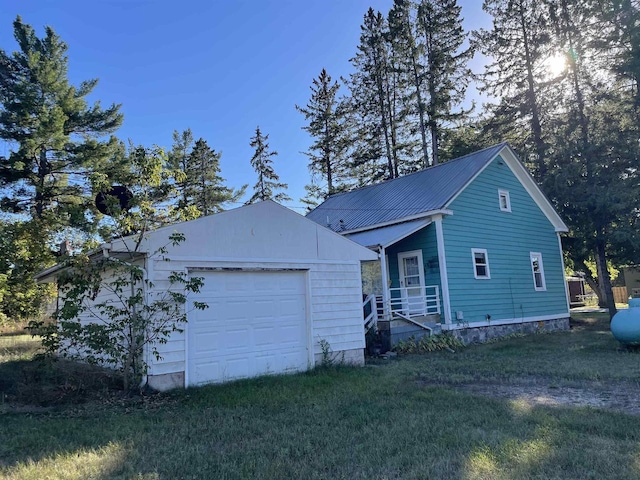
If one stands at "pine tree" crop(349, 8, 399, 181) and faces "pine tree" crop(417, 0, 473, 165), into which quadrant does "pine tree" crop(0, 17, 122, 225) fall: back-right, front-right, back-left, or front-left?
back-right

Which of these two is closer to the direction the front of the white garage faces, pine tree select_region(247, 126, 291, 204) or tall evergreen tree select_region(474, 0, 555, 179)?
the tall evergreen tree

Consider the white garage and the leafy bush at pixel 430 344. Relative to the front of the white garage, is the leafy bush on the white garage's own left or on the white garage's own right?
on the white garage's own left

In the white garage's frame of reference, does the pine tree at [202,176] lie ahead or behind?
behind

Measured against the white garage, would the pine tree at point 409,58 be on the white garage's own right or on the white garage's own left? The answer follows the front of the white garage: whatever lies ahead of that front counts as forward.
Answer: on the white garage's own left

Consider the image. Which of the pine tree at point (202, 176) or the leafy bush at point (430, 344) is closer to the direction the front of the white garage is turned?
the leafy bush

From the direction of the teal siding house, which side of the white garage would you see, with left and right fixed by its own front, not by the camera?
left

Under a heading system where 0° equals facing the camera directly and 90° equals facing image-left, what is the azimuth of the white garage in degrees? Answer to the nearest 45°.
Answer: approximately 315°

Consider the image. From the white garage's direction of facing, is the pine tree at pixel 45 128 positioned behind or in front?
behind

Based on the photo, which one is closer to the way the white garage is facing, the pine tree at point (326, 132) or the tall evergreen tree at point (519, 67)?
the tall evergreen tree
